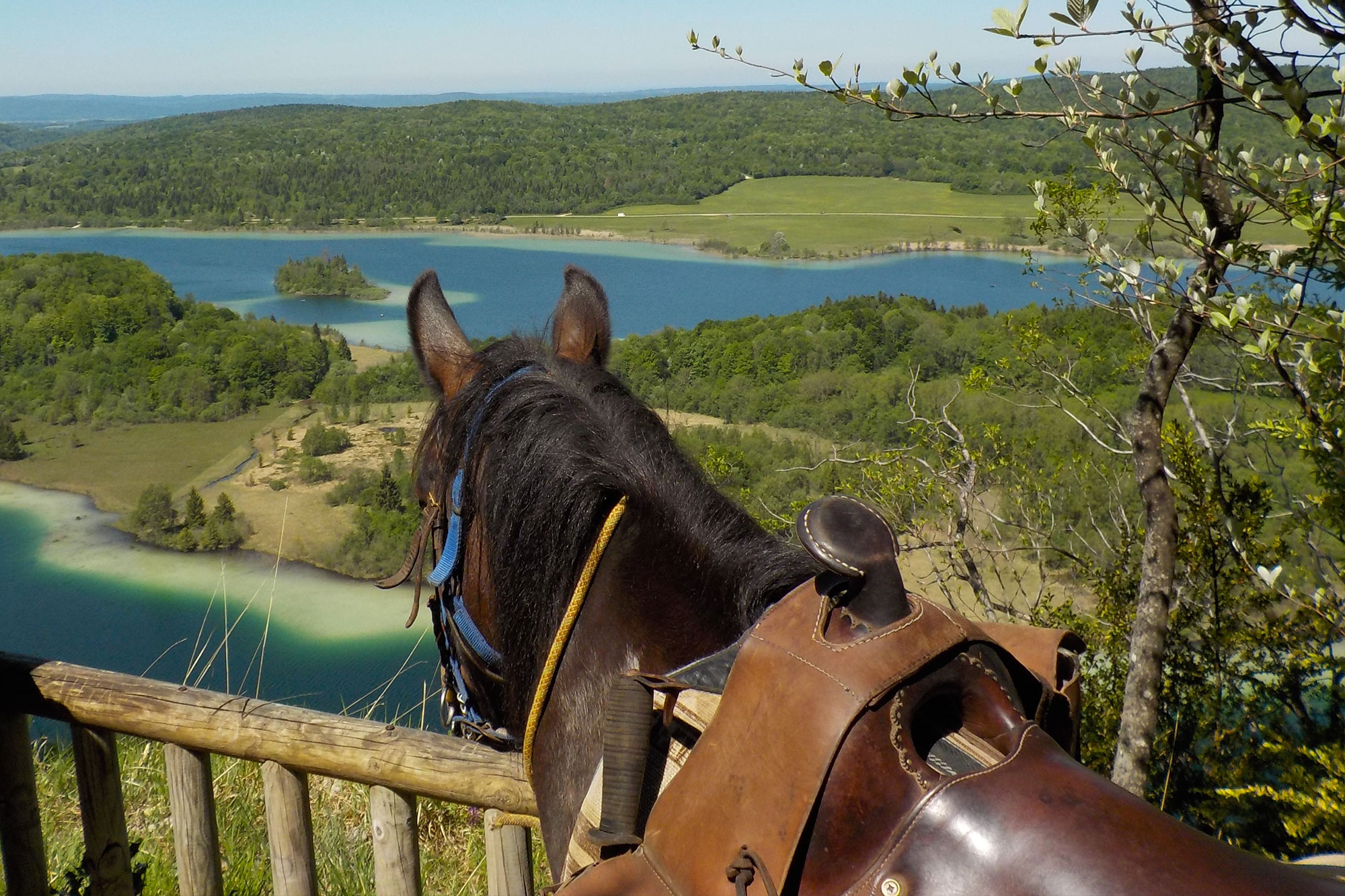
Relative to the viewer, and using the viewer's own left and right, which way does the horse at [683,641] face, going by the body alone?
facing away from the viewer and to the left of the viewer

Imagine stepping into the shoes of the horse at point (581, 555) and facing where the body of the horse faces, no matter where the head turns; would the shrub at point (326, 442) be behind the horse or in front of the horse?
in front

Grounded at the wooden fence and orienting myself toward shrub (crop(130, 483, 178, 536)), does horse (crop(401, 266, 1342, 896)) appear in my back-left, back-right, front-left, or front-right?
back-right

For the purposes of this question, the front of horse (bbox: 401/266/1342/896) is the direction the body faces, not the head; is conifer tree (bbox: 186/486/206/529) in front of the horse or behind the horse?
in front

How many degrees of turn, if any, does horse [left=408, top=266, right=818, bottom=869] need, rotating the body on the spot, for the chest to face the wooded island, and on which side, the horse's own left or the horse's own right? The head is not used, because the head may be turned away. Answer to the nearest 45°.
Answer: approximately 45° to the horse's own right

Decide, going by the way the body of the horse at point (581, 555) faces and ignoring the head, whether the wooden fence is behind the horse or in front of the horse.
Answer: in front
